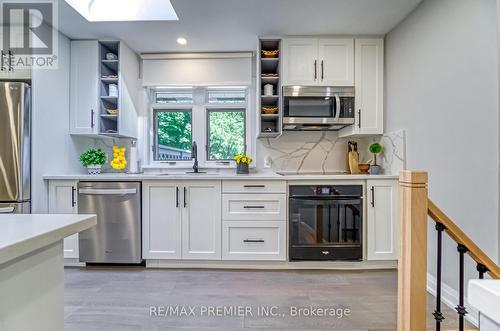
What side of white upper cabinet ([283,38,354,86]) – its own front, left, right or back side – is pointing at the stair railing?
front

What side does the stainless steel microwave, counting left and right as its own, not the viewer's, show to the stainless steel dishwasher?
right

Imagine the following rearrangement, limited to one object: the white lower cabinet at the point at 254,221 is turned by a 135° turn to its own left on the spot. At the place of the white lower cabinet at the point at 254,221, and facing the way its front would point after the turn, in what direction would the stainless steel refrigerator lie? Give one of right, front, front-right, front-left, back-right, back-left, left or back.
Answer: back-left

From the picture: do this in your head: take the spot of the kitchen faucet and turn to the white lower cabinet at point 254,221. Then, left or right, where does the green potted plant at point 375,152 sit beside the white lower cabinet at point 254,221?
left

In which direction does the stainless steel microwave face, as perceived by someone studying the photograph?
facing the viewer

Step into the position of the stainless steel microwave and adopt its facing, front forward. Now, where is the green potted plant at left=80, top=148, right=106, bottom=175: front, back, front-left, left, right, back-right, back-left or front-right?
right

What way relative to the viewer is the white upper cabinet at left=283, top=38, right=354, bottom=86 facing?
toward the camera

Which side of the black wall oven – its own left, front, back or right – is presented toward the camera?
front

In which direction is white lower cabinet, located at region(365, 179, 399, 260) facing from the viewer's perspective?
toward the camera

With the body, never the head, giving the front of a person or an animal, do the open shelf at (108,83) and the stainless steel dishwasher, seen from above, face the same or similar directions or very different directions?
same or similar directions
